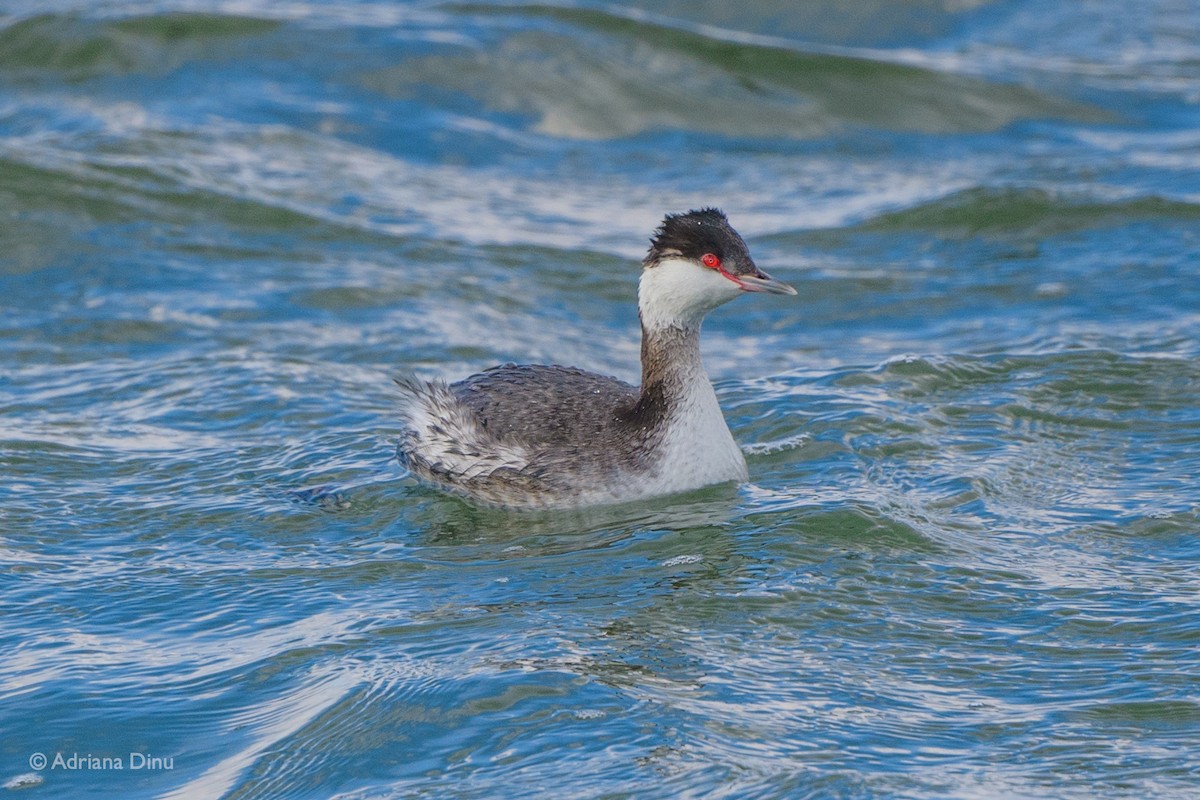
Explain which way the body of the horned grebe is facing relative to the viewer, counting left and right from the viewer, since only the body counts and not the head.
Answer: facing to the right of the viewer
